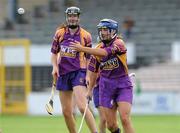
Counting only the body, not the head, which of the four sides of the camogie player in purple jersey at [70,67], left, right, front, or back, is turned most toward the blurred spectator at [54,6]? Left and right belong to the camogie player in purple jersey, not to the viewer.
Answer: back

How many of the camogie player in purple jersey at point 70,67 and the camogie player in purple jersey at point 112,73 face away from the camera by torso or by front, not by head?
0

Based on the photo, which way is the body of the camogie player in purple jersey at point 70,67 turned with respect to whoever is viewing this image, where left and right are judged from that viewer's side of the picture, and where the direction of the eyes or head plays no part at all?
facing the viewer

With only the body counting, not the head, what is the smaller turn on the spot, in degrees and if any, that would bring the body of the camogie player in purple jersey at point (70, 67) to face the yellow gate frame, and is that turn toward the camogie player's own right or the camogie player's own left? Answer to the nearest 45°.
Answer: approximately 180°

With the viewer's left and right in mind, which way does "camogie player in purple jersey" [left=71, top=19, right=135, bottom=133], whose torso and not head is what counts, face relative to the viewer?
facing the viewer and to the left of the viewer

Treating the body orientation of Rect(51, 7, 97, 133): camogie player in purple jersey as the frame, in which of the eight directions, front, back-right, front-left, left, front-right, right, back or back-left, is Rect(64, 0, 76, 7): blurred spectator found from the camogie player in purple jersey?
back

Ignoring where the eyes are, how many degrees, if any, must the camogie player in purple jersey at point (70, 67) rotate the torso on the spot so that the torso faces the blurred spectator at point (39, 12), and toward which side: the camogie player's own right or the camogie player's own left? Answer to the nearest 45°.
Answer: approximately 180°

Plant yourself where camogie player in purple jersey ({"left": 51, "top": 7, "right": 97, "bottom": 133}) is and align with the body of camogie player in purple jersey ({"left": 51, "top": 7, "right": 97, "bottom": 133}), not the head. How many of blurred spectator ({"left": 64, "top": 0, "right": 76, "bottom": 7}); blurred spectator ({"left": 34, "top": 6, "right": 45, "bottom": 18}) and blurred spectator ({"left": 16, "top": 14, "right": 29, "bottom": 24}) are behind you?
3

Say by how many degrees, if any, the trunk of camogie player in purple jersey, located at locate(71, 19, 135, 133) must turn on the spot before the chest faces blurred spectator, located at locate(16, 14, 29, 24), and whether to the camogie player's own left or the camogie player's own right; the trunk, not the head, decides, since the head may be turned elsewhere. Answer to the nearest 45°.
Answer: approximately 135° to the camogie player's own right

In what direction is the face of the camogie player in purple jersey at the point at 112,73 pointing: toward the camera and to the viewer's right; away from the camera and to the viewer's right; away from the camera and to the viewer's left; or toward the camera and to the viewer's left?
toward the camera and to the viewer's left
